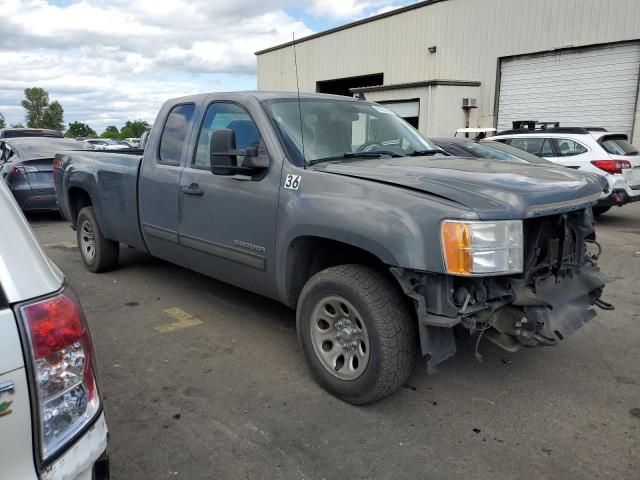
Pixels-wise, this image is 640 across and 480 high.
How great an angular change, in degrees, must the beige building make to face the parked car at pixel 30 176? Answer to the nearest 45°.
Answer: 0° — it already faces it

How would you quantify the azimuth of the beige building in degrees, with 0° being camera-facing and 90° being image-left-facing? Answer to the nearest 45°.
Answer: approximately 45°

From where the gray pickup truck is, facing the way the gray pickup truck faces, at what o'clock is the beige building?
The beige building is roughly at 8 o'clock from the gray pickup truck.

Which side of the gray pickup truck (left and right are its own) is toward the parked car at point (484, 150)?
left

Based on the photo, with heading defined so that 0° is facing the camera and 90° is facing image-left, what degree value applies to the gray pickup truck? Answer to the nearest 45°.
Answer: approximately 315°

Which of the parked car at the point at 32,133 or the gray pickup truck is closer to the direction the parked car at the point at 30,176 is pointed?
the parked car

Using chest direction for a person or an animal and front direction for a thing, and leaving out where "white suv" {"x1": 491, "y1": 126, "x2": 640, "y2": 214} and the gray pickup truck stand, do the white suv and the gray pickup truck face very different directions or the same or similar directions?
very different directions

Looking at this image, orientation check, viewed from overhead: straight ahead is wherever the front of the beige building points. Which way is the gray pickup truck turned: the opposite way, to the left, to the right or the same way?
to the left

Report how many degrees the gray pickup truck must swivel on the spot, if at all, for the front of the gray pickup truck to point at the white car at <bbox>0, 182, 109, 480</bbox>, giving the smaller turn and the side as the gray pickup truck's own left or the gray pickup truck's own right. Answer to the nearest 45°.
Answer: approximately 90° to the gray pickup truck's own right
